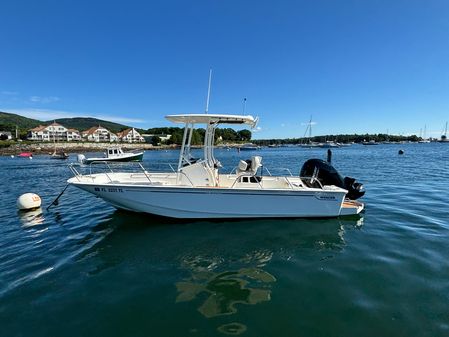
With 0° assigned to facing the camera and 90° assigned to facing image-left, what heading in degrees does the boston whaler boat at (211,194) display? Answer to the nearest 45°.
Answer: approximately 90°

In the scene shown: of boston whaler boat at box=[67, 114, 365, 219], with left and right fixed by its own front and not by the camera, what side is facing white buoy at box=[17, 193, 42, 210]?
front
